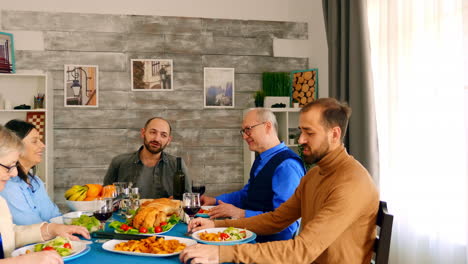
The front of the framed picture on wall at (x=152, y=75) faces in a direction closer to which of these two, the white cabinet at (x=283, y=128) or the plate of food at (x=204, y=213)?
the plate of food

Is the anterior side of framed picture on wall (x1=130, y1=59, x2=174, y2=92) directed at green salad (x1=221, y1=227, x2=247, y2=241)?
yes

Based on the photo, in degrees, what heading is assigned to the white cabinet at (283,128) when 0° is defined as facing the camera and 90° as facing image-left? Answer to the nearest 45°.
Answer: approximately 0°

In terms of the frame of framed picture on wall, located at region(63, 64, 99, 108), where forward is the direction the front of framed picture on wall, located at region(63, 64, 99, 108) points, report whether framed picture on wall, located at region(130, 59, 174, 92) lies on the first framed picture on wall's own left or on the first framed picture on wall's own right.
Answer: on the first framed picture on wall's own left

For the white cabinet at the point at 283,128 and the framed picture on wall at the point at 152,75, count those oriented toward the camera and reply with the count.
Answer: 2

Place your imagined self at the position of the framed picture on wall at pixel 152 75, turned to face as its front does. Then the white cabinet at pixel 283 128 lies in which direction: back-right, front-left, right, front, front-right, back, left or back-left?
left

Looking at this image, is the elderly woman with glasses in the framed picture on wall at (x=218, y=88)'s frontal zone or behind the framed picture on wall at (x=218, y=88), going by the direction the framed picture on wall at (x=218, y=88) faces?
frontal zone

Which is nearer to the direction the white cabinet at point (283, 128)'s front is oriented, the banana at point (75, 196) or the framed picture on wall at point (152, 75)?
the banana

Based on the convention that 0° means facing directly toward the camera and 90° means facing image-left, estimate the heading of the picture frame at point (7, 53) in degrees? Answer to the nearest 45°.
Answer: approximately 315°

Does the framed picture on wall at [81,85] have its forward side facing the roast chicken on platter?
yes

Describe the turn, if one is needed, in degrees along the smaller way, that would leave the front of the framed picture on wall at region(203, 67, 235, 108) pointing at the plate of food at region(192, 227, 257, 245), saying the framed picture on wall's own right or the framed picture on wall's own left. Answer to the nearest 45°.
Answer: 0° — it already faces it

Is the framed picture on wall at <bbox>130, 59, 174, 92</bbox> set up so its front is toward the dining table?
yes

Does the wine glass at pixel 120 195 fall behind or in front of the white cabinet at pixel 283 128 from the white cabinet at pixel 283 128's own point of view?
in front
